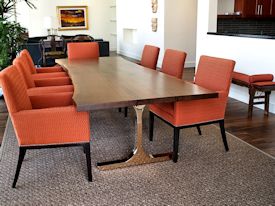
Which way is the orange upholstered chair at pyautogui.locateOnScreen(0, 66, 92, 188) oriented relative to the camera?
to the viewer's right

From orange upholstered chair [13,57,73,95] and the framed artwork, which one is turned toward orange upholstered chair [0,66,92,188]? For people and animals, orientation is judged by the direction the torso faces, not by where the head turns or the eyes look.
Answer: the framed artwork

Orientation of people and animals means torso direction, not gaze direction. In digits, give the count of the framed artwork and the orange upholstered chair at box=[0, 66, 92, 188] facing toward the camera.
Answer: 1

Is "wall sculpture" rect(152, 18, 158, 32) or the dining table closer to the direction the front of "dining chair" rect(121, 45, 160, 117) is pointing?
the dining table

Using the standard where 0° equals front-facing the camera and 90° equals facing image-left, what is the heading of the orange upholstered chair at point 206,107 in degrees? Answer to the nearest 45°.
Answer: approximately 45°

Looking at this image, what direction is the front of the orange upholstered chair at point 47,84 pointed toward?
to the viewer's right

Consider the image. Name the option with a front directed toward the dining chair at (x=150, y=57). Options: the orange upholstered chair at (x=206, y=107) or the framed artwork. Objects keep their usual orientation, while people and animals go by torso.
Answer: the framed artwork

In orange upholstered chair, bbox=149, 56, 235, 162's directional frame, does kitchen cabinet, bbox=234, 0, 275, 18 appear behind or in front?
behind

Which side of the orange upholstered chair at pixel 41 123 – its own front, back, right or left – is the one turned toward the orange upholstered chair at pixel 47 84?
left

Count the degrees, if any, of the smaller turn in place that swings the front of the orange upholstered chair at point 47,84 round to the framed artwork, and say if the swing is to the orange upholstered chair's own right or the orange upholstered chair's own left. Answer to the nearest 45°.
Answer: approximately 90° to the orange upholstered chair's own left

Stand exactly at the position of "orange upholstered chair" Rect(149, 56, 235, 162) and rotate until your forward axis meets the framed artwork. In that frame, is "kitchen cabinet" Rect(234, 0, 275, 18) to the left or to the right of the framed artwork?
right

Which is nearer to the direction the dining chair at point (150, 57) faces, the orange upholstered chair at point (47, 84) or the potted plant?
the orange upholstered chair
